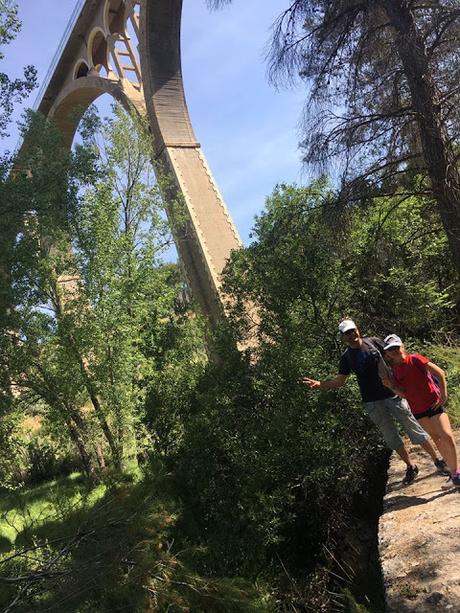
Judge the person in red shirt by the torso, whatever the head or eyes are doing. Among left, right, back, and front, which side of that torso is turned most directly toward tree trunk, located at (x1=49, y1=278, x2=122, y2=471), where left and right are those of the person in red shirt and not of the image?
right

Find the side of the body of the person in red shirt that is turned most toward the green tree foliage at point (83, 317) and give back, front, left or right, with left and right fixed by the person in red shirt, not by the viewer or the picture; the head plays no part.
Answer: right

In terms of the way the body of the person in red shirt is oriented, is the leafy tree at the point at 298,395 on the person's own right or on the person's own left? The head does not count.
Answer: on the person's own right

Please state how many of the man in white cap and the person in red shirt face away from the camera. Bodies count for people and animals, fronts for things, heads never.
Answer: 0

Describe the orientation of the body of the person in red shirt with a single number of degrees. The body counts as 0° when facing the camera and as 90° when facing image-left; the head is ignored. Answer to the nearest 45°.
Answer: approximately 45°

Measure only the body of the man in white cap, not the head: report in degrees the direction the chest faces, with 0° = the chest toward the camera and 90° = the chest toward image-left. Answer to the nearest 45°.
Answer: approximately 0°
